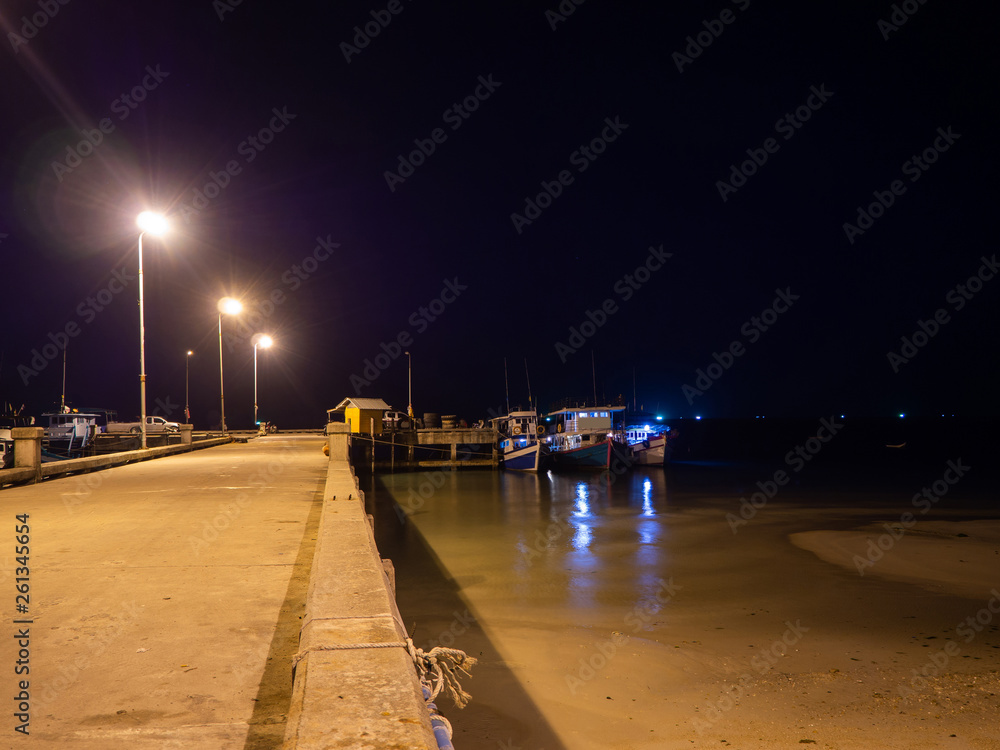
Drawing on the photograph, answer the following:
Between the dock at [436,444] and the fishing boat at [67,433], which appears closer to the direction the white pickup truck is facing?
the dock

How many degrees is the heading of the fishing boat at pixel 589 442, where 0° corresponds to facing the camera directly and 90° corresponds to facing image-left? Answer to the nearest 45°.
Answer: approximately 315°

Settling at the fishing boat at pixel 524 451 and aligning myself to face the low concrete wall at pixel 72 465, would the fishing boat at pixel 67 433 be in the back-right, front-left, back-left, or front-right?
front-right

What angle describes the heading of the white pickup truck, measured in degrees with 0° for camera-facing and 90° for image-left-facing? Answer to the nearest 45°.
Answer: approximately 270°

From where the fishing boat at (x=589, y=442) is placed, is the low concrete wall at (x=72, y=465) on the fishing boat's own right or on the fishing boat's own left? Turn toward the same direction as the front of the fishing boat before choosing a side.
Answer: on the fishing boat's own right

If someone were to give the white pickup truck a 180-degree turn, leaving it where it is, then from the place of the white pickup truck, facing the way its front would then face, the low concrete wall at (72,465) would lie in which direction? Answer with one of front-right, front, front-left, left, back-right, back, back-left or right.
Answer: left

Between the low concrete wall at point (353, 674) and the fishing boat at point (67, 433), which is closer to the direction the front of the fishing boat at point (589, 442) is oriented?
the low concrete wall

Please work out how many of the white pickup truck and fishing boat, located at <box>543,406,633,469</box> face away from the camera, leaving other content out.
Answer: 0
